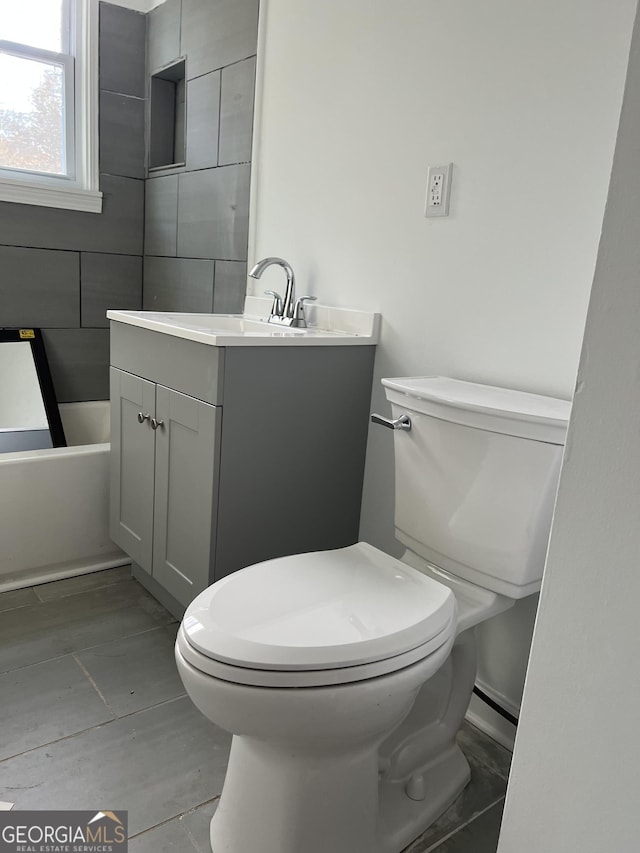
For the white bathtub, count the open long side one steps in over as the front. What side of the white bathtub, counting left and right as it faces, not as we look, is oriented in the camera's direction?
front

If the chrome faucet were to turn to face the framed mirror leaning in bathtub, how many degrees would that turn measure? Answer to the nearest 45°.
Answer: approximately 90° to its right

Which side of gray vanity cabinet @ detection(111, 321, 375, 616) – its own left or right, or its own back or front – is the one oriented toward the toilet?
left

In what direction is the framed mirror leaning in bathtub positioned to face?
toward the camera

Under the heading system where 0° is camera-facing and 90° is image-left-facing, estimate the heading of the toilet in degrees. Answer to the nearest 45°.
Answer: approximately 45°

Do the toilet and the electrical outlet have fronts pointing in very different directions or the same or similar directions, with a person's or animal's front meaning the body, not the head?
same or similar directions

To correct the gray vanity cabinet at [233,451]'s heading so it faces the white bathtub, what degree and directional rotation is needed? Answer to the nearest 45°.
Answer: approximately 90° to its right

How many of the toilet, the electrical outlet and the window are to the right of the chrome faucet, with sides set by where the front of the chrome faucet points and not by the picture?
1

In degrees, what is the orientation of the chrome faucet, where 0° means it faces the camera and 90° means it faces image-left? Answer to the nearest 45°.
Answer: approximately 45°

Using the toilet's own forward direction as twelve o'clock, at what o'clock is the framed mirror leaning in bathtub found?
The framed mirror leaning in bathtub is roughly at 3 o'clock from the toilet.

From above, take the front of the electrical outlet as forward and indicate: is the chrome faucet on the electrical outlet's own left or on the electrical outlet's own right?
on the electrical outlet's own right

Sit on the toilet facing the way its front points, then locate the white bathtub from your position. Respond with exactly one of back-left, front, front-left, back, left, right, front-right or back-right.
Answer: right

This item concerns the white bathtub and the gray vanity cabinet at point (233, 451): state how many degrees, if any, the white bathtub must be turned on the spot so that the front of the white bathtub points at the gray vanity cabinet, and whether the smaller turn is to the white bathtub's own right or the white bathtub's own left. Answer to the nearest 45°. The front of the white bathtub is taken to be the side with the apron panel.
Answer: approximately 45° to the white bathtub's own left
